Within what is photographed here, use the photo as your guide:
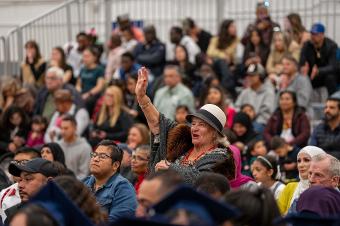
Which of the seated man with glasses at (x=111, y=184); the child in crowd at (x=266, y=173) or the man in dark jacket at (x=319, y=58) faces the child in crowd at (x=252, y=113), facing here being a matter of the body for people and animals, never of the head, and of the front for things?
the man in dark jacket

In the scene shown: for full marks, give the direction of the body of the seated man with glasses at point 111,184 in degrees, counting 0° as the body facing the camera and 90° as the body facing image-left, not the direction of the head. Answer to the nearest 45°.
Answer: approximately 45°

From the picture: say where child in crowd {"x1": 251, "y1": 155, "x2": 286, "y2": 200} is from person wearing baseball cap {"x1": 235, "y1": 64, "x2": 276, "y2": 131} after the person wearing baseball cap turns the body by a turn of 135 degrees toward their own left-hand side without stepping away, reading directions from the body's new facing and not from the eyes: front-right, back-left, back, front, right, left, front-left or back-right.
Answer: right

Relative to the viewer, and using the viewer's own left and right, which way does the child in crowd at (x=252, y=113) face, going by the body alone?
facing the viewer and to the left of the viewer

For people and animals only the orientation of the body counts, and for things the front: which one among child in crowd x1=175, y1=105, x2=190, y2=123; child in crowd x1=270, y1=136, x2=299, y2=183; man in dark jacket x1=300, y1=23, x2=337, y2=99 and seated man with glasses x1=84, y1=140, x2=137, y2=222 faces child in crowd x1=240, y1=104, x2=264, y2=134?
the man in dark jacket

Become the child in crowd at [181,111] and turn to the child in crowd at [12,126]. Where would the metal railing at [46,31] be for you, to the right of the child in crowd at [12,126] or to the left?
right

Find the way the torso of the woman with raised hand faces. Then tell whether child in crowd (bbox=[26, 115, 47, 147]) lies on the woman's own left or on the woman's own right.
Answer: on the woman's own right

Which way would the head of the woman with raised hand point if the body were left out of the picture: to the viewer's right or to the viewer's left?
to the viewer's left

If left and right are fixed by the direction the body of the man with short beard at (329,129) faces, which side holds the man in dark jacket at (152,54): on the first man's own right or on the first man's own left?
on the first man's own right
